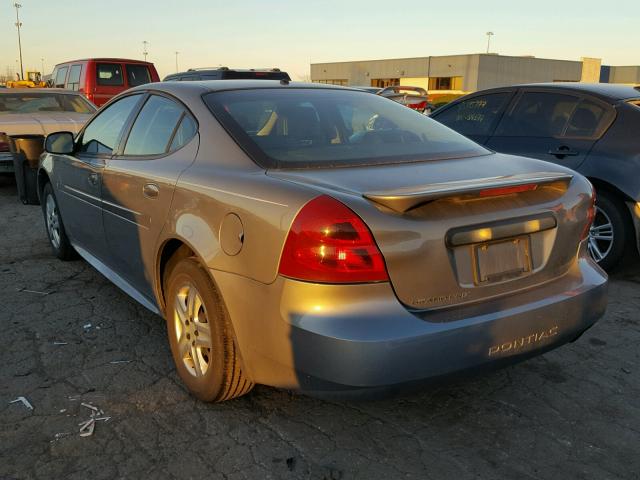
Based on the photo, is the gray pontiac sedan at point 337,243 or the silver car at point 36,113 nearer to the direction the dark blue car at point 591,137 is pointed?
the silver car

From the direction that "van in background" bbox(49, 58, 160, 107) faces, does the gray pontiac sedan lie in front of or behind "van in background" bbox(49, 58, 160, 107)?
behind

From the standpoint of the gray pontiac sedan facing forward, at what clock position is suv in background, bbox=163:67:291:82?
The suv in background is roughly at 1 o'clock from the gray pontiac sedan.

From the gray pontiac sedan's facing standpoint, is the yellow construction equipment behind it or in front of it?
in front

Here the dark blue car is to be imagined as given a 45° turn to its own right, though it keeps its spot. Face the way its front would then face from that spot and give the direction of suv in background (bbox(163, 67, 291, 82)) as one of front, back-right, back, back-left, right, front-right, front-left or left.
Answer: front-left

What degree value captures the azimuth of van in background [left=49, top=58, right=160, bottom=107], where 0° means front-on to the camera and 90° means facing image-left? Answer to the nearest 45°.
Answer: approximately 135°

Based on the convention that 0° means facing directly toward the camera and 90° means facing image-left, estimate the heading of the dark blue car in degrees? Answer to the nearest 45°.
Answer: approximately 135°

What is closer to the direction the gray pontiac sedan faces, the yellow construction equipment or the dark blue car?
the yellow construction equipment

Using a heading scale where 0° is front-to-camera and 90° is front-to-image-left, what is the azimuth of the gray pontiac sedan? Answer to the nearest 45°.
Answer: approximately 135°

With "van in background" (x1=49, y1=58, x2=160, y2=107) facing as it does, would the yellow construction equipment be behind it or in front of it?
in front

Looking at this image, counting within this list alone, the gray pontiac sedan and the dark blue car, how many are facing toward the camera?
0

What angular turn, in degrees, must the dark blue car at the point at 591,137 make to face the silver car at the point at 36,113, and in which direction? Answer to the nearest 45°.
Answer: approximately 45° to its left

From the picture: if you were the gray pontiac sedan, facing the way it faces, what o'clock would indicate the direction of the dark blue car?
The dark blue car is roughly at 3 o'clock from the gray pontiac sedan.
